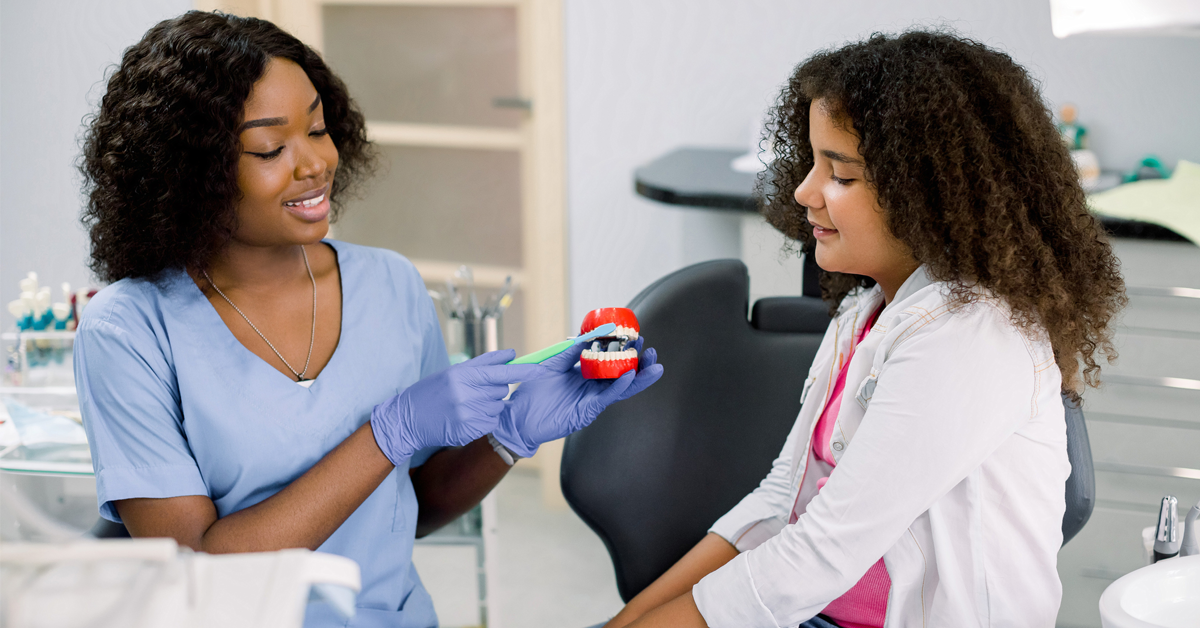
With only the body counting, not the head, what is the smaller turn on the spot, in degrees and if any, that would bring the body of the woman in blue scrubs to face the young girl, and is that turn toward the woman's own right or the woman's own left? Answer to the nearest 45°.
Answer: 0° — they already face them

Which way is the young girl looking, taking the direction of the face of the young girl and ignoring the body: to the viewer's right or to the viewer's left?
to the viewer's left

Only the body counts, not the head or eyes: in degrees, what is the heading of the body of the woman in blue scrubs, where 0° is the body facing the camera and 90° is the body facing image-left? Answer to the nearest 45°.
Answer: approximately 315°
